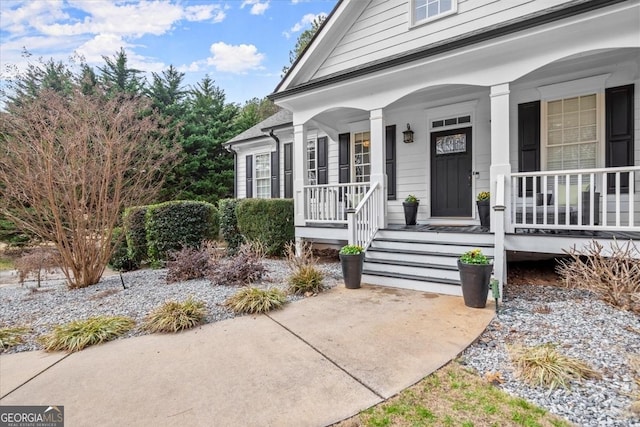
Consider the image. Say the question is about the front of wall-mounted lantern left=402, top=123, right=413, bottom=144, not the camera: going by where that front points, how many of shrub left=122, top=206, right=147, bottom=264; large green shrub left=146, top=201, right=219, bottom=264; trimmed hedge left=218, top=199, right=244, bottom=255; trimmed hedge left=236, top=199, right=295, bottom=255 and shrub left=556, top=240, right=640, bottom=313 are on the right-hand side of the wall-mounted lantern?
4

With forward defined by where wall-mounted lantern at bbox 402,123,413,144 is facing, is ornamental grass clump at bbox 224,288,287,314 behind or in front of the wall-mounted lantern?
in front

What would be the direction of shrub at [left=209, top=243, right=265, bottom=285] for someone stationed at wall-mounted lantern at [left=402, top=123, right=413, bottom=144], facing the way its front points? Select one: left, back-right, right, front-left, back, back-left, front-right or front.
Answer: front-right

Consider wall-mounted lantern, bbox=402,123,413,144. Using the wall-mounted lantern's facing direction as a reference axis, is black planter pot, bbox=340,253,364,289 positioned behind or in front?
in front

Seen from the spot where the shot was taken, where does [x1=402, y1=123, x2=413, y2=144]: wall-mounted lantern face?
facing the viewer

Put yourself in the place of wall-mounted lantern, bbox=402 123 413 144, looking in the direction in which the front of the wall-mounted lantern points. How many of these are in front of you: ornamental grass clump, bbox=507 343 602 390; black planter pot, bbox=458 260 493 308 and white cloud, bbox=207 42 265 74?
2

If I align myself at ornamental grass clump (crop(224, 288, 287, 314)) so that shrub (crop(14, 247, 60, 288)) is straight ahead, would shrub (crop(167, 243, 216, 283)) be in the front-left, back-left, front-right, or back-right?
front-right

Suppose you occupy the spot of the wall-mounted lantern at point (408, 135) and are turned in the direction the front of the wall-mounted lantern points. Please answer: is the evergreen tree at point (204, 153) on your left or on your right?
on your right

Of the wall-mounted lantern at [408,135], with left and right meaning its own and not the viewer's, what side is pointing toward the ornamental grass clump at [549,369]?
front

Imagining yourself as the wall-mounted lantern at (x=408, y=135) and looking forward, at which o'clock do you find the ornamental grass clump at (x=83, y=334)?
The ornamental grass clump is roughly at 1 o'clock from the wall-mounted lantern.

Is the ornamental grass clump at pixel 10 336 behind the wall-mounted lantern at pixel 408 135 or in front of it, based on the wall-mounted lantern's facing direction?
in front

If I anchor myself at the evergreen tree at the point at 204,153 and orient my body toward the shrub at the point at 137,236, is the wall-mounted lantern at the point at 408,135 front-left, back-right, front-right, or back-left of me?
front-left

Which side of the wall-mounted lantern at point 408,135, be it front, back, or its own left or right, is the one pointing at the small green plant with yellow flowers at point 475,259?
front

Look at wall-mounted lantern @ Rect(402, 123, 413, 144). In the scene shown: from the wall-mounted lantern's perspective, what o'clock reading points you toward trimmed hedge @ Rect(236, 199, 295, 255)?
The trimmed hedge is roughly at 3 o'clock from the wall-mounted lantern.

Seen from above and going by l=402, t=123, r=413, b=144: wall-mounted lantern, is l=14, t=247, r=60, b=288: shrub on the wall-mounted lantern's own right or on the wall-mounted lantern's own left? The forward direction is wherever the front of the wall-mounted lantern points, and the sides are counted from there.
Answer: on the wall-mounted lantern's own right

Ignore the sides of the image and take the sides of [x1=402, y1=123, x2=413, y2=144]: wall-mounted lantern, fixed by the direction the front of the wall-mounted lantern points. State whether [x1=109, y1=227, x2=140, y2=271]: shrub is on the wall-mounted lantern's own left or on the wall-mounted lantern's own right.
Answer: on the wall-mounted lantern's own right

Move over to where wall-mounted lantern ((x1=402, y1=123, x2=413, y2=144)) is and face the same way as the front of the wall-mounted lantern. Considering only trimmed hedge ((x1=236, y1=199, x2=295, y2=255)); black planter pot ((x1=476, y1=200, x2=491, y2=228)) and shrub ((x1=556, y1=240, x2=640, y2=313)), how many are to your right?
1

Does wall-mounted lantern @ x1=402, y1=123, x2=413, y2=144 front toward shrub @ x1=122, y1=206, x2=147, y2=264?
no

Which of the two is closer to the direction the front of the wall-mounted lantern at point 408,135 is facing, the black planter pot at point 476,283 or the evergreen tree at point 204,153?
the black planter pot
